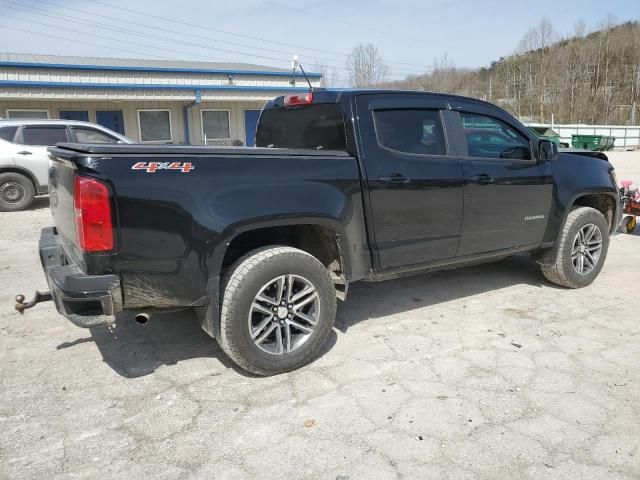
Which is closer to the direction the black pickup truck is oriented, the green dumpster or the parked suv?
the green dumpster

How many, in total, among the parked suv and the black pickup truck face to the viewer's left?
0

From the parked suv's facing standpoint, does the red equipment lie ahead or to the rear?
ahead

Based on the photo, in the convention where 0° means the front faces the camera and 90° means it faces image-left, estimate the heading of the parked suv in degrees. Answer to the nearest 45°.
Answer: approximately 270°

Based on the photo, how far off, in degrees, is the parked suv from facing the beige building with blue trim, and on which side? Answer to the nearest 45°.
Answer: approximately 90° to its left

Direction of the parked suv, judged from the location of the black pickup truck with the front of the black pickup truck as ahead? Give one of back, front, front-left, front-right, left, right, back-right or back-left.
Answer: left

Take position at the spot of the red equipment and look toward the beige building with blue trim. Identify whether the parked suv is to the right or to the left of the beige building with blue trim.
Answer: left

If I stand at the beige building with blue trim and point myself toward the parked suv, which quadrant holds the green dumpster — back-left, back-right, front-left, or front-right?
back-left

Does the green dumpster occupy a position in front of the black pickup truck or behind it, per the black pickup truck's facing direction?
in front

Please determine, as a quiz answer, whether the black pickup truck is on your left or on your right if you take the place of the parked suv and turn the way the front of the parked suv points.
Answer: on your right

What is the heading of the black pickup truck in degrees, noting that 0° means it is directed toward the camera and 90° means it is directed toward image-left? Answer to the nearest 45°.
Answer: approximately 225°
